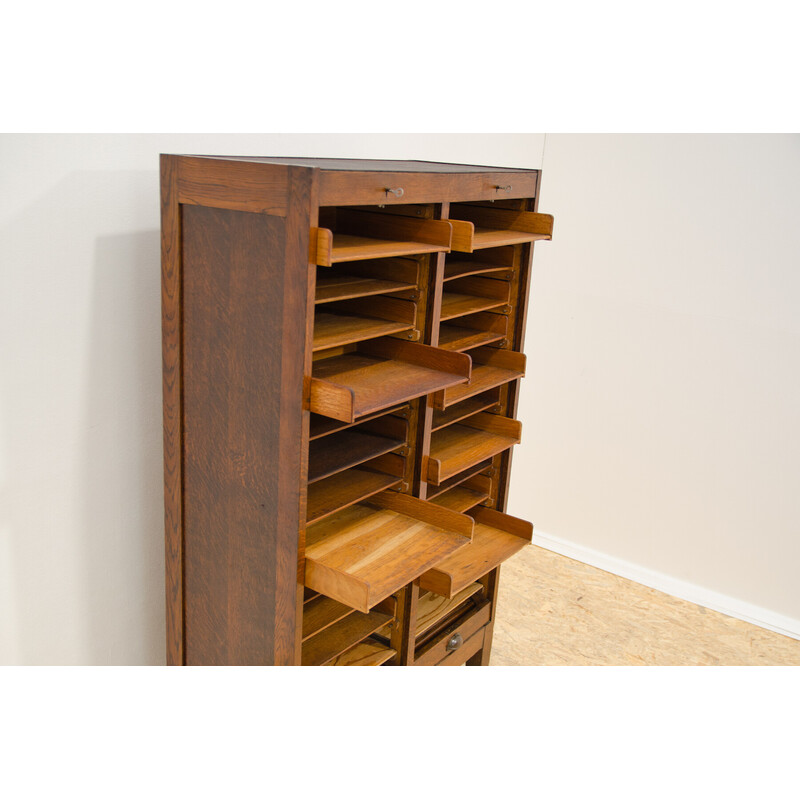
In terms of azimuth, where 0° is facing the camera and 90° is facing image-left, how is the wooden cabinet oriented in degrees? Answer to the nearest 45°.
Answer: approximately 315°
